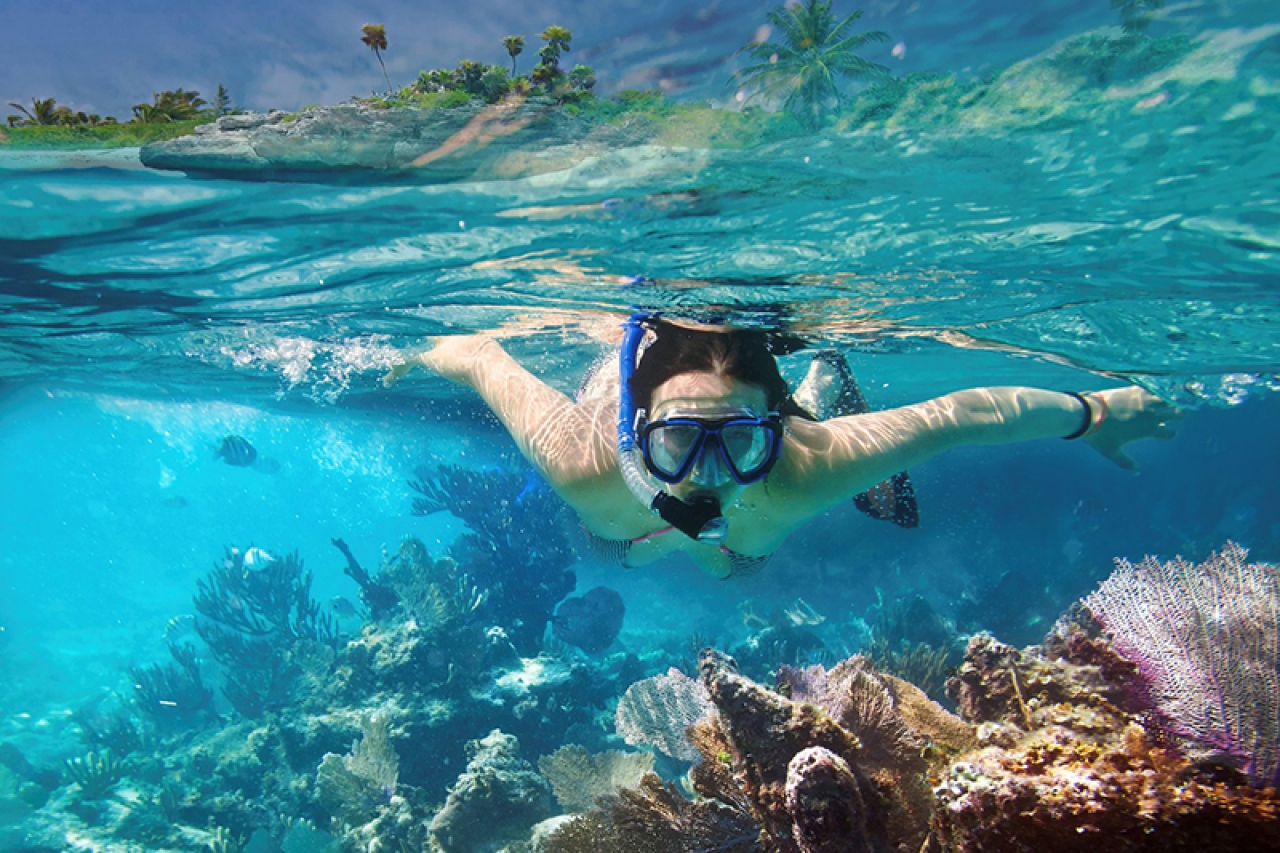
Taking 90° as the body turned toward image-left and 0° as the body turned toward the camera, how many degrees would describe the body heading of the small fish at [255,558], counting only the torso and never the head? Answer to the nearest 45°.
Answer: approximately 90°

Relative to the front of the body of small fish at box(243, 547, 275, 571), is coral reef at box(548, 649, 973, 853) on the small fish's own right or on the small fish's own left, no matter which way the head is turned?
on the small fish's own left
